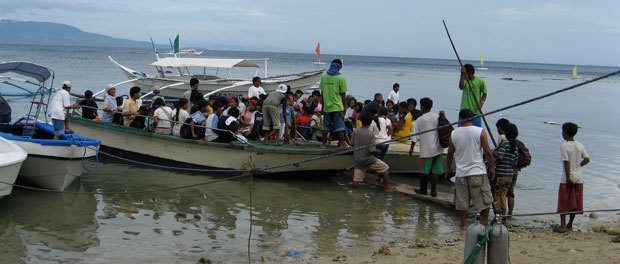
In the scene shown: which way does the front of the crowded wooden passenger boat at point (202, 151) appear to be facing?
to the viewer's left

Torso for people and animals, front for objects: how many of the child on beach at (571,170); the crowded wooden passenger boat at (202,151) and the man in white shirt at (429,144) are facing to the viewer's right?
0

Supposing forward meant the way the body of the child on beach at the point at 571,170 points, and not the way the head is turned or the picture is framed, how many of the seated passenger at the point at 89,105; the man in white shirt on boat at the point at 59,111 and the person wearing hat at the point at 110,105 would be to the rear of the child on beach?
0

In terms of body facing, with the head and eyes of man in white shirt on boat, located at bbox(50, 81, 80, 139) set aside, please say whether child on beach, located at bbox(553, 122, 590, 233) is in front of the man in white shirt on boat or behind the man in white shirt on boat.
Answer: in front

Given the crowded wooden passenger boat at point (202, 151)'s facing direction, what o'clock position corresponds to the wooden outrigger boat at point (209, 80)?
the wooden outrigger boat at point (209, 80) is roughly at 3 o'clock from the crowded wooden passenger boat at point (202, 151).

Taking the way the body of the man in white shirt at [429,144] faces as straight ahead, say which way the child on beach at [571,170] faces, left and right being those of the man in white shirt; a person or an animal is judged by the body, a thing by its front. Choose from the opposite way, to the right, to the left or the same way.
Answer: the same way

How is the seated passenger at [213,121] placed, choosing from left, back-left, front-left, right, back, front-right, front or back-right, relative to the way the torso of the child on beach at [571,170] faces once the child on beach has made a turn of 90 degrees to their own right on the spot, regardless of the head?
back-left

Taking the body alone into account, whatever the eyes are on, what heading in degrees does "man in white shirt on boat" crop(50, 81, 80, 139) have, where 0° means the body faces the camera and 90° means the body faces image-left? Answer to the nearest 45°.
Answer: approximately 270°

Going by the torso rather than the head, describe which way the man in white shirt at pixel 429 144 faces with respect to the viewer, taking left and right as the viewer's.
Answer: facing away from the viewer and to the left of the viewer
